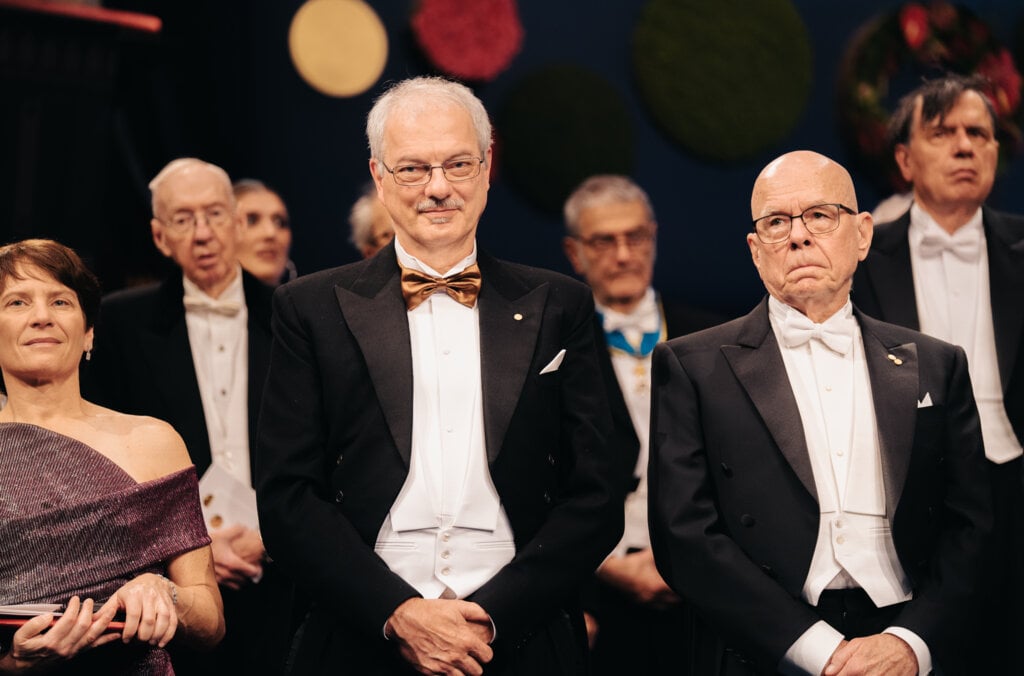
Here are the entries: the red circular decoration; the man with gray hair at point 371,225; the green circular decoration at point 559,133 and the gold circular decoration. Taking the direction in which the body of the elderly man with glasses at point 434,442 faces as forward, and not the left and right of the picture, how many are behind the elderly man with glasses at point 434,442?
4

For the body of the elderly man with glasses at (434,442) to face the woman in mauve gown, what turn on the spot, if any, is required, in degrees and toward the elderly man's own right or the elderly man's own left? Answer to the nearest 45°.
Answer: approximately 90° to the elderly man's own right

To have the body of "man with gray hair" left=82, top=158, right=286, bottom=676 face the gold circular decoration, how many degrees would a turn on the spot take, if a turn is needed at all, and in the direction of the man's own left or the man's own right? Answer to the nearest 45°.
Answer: approximately 135° to the man's own left

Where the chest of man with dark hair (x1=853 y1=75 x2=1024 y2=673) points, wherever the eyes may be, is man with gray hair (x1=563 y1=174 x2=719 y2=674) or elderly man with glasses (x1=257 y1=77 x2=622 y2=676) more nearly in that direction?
the elderly man with glasses

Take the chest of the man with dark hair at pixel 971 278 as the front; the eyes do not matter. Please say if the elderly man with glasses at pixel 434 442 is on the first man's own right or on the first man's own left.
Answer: on the first man's own right

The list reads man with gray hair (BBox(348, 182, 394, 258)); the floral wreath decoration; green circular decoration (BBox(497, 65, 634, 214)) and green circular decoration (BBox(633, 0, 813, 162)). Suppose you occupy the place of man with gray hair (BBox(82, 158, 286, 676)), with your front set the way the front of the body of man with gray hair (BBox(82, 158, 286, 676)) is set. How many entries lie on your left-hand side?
4

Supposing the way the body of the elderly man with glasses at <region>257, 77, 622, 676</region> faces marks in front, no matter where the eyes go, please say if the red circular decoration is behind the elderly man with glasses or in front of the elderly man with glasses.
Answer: behind

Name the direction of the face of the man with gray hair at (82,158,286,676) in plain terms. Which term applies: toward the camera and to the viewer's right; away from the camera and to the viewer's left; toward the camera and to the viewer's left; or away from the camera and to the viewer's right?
toward the camera and to the viewer's right

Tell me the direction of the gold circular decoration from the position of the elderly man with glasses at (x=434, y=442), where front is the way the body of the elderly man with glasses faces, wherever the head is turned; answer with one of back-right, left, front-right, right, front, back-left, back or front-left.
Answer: back

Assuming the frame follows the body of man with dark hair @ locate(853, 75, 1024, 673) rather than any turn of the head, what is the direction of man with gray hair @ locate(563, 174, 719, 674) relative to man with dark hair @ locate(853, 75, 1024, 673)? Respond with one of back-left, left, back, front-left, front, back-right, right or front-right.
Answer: back-right

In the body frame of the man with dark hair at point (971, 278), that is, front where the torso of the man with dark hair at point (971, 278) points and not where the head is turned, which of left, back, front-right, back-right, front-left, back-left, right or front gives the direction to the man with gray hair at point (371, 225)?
back-right

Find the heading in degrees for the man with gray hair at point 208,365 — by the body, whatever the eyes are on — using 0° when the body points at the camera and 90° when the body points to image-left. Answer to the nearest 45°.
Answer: approximately 315°
